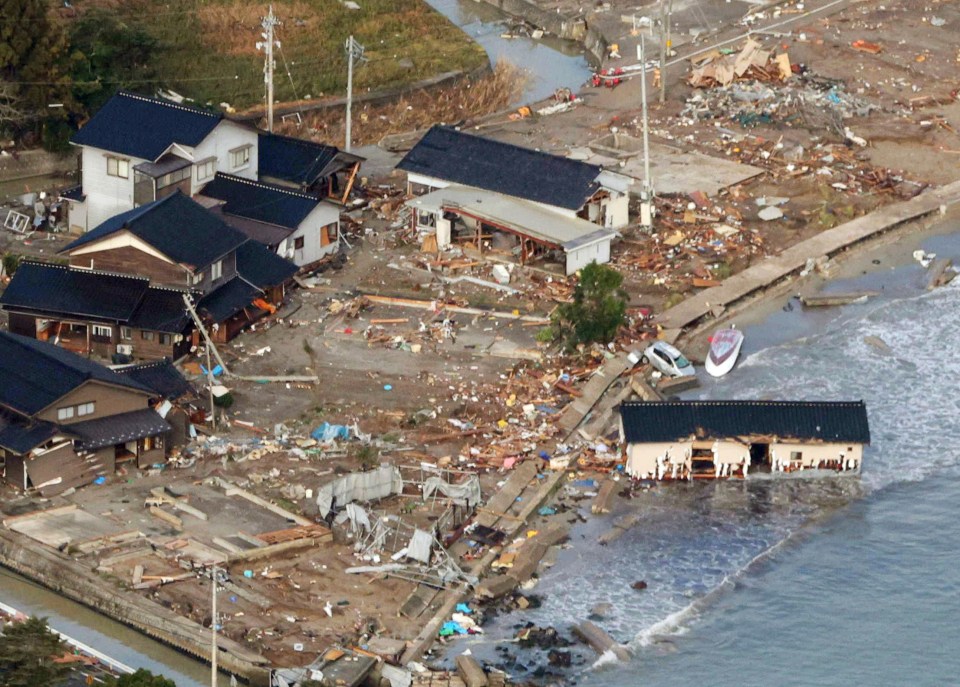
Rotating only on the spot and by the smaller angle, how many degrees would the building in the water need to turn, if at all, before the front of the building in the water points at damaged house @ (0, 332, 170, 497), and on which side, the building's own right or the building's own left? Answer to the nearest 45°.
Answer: approximately 90° to the building's own right

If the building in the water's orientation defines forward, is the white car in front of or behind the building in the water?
behind

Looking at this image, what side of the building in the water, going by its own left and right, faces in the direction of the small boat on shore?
back

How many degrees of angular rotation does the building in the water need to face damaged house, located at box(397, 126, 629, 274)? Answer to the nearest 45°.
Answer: approximately 135° to its right

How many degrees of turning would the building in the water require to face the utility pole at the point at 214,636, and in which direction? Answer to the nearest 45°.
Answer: approximately 45° to its right

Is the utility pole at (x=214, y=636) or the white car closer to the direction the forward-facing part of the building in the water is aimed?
the utility pole

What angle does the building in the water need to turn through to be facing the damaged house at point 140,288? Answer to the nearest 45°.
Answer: approximately 90° to its right

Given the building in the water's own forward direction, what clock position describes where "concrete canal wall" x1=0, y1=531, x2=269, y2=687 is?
The concrete canal wall is roughly at 2 o'clock from the building in the water.

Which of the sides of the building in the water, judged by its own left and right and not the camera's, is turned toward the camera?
front

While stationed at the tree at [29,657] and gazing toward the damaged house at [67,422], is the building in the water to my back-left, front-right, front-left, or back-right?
front-right

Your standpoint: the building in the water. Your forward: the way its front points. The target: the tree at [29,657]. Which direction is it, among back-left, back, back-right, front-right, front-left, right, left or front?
front-right
